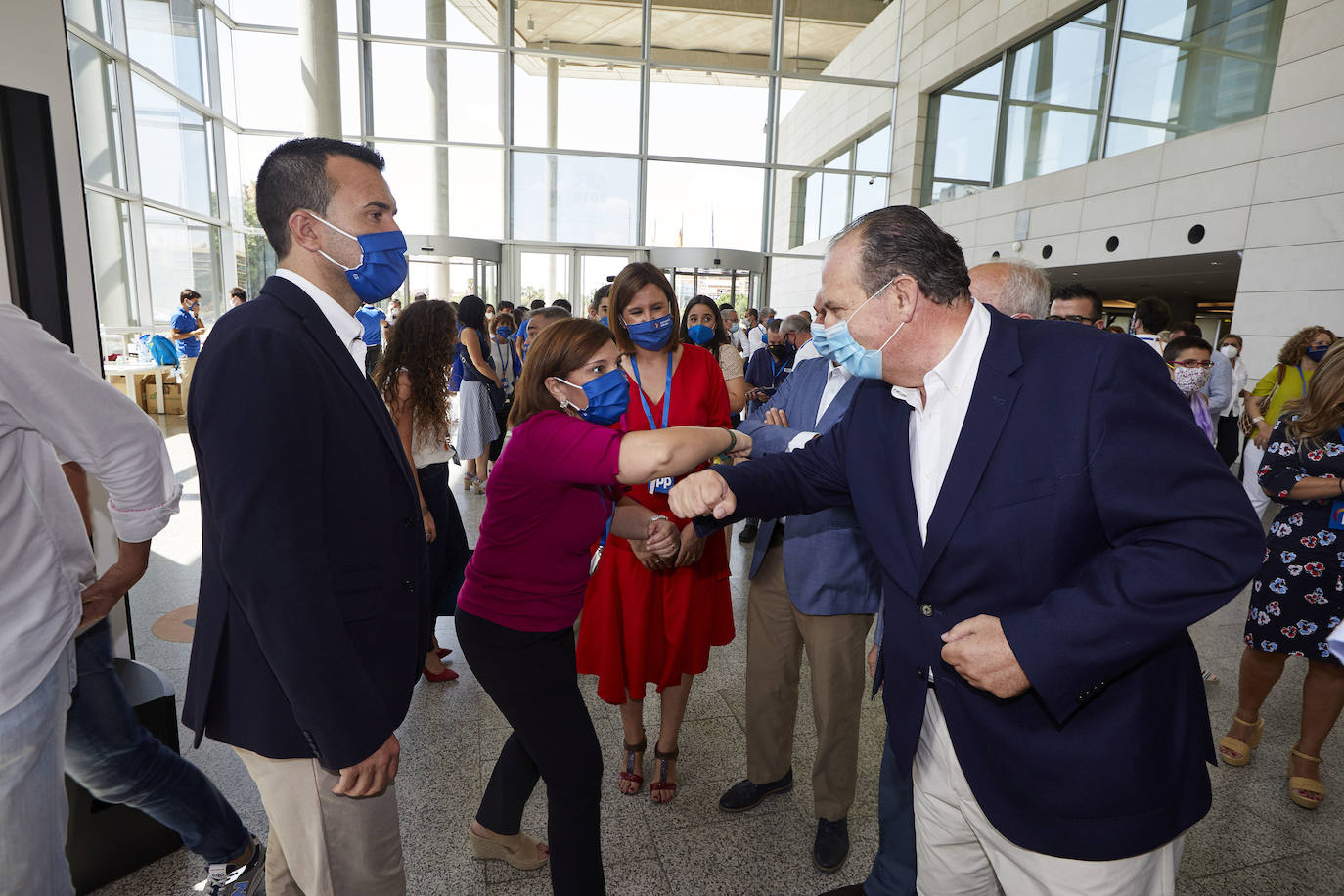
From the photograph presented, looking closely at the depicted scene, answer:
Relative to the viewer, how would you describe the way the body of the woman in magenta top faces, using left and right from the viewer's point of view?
facing to the right of the viewer

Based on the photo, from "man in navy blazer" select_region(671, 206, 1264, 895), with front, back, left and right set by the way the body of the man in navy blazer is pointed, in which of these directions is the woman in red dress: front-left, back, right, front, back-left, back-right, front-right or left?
right

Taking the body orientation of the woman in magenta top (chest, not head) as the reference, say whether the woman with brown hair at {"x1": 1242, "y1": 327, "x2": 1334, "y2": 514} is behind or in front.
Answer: in front

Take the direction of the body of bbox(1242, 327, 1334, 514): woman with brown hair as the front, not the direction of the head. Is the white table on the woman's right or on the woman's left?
on the woman's right

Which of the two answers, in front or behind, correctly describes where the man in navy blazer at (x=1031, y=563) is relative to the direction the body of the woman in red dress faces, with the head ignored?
in front

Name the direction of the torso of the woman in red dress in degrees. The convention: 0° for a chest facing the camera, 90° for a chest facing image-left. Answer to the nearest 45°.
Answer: approximately 0°

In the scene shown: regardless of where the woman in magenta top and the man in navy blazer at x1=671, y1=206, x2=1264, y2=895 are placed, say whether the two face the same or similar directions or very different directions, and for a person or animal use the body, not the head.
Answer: very different directions

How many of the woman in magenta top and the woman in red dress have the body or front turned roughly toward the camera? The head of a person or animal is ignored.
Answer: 1

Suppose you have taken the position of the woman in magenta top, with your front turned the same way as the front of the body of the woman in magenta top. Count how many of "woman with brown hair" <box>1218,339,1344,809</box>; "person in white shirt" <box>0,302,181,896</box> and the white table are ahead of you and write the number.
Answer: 1

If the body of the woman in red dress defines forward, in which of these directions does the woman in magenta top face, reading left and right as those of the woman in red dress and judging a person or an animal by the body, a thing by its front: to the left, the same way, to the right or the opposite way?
to the left

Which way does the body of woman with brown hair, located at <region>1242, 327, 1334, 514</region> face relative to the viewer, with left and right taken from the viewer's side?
facing the viewer and to the right of the viewer

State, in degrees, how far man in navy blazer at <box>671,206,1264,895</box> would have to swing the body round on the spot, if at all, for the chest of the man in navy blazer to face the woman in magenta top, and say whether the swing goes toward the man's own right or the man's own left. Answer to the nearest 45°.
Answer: approximately 45° to the man's own right

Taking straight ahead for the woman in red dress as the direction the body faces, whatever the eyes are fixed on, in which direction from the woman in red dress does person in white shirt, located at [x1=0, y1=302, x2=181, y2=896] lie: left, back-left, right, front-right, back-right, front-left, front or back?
front-right

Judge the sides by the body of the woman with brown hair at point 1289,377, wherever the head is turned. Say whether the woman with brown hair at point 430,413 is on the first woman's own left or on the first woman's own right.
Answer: on the first woman's own right

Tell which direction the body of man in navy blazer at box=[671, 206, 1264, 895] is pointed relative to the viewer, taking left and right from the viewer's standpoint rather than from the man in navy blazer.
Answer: facing the viewer and to the left of the viewer
